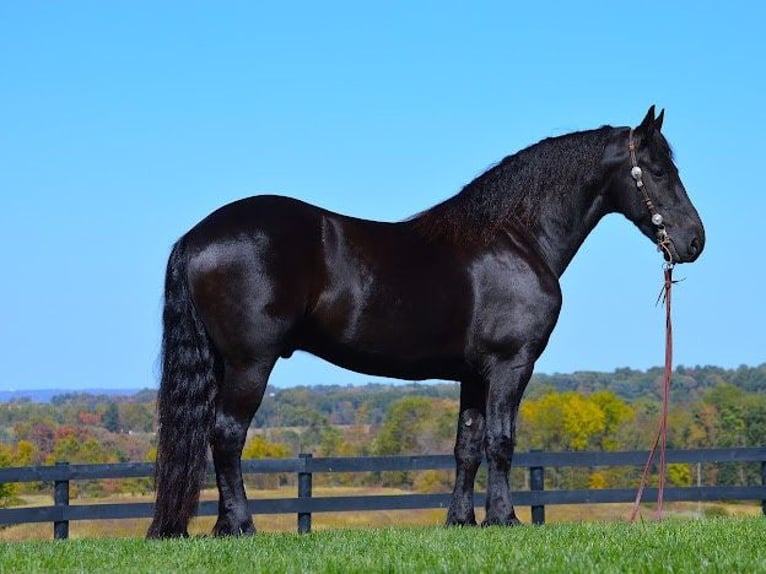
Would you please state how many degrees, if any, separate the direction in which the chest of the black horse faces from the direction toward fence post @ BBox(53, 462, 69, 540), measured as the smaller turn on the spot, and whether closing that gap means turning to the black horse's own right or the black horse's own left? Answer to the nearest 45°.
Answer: approximately 135° to the black horse's own left

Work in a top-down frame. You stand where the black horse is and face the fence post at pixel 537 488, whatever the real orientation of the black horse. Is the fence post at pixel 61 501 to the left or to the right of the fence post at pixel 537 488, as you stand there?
left

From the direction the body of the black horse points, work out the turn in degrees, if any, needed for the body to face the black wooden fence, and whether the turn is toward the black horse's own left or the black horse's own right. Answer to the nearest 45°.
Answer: approximately 90° to the black horse's own left

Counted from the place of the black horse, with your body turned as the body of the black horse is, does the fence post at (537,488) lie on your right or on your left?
on your left

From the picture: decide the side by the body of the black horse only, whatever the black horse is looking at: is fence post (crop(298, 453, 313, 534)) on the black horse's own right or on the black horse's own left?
on the black horse's own left

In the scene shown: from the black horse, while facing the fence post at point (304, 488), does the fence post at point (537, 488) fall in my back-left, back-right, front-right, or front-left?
front-right

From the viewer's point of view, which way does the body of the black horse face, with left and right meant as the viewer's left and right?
facing to the right of the viewer
